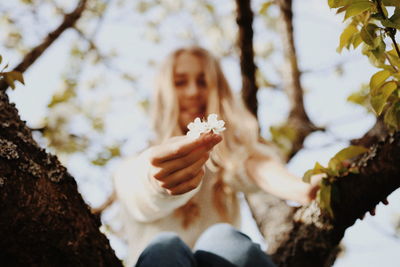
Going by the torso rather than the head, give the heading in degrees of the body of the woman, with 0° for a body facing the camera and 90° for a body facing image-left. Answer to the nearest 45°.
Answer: approximately 0°

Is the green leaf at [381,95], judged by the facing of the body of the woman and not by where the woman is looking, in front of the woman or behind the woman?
in front

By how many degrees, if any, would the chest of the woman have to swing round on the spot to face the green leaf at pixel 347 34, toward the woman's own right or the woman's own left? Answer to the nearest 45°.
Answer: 0° — they already face it

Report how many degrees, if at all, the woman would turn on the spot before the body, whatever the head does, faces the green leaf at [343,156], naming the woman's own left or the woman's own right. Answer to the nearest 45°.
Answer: approximately 45° to the woman's own left
